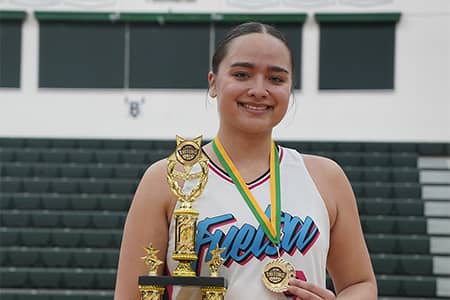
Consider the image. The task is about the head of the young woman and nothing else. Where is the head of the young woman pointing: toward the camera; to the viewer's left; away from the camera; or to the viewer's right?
toward the camera

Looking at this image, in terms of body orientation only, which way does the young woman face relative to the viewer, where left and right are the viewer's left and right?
facing the viewer
